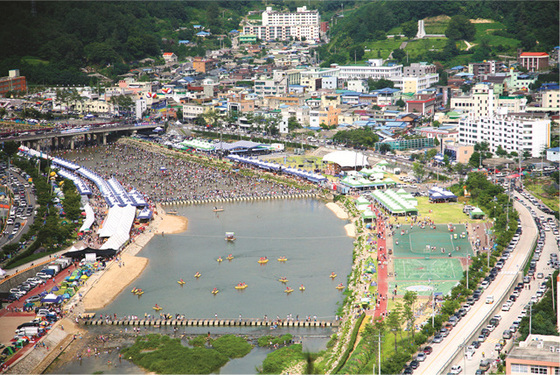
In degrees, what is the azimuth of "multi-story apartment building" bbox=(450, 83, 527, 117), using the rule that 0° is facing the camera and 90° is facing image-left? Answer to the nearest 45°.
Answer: approximately 0°

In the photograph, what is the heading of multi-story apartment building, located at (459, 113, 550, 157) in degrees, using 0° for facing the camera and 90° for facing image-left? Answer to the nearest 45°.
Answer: approximately 45°

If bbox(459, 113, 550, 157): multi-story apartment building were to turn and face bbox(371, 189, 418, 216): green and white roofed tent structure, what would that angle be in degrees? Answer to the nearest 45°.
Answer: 0° — it already faces it

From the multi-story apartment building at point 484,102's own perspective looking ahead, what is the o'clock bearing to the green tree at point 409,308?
The green tree is roughly at 12 o'clock from the multi-story apartment building.

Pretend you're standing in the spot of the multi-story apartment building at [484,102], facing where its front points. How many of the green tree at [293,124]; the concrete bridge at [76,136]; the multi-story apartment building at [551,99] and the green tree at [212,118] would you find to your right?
3

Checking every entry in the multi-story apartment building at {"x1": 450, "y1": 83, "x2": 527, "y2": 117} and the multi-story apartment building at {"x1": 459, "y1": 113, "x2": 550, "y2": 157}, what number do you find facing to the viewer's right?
0

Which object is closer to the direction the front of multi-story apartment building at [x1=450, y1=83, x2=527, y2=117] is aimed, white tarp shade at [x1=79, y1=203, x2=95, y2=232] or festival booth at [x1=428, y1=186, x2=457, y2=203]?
the festival booth

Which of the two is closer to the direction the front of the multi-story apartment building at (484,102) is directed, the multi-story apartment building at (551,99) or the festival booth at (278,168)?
the festival booth

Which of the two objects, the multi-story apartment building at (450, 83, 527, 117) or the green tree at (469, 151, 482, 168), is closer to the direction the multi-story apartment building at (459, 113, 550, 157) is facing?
the green tree

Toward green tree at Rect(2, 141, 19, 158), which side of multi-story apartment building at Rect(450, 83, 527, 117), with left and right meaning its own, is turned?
right

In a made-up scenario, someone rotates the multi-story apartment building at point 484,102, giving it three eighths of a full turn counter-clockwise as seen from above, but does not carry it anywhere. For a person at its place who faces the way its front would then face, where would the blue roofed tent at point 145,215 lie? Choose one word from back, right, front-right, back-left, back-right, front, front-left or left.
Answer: back

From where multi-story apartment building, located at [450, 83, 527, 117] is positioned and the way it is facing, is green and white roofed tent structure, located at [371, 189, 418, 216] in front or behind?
in front

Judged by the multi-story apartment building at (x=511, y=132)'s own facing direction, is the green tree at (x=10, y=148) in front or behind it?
in front

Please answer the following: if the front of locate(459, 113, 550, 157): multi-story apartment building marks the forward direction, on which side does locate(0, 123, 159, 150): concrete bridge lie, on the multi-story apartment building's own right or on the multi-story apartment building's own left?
on the multi-story apartment building's own right

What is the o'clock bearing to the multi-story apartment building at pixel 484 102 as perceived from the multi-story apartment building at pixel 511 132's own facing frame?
the multi-story apartment building at pixel 484 102 is roughly at 4 o'clock from the multi-story apartment building at pixel 511 132.
